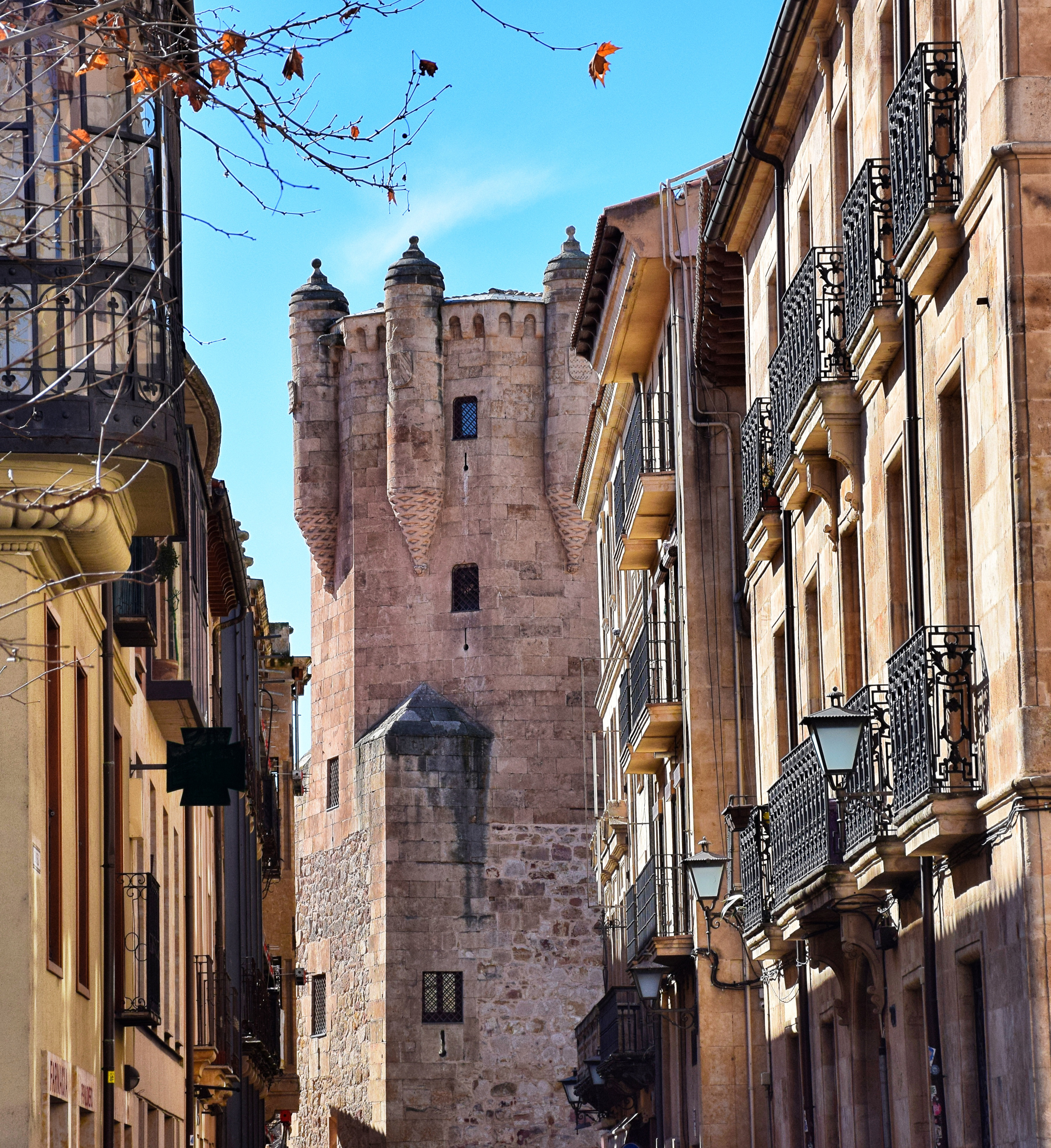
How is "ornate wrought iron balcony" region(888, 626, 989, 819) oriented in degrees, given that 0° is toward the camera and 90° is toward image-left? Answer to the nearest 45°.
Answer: approximately 90°

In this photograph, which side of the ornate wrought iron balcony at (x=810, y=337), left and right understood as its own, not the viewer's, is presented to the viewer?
left

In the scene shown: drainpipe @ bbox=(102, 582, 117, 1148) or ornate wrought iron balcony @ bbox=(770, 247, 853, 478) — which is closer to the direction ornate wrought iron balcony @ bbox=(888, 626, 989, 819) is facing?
the drainpipe

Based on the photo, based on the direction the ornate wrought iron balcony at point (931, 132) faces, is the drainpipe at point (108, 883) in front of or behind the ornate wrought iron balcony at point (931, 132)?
in front

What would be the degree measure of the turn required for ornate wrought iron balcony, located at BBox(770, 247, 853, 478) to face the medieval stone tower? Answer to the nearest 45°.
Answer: approximately 90° to its right

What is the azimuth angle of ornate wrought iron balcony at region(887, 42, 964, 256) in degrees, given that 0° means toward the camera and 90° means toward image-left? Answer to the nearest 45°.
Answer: approximately 90°

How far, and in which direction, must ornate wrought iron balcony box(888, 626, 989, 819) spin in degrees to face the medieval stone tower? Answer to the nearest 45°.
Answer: approximately 90° to its right

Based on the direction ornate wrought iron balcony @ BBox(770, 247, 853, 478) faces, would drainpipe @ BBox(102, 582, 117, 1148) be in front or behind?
in front

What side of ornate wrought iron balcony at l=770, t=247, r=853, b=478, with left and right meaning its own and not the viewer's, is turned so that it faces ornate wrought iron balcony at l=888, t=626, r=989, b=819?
left

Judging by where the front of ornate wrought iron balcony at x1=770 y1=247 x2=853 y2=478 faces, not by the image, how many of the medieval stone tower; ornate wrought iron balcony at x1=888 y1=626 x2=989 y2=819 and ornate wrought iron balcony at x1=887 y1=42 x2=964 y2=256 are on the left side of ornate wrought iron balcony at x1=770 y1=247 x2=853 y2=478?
2
